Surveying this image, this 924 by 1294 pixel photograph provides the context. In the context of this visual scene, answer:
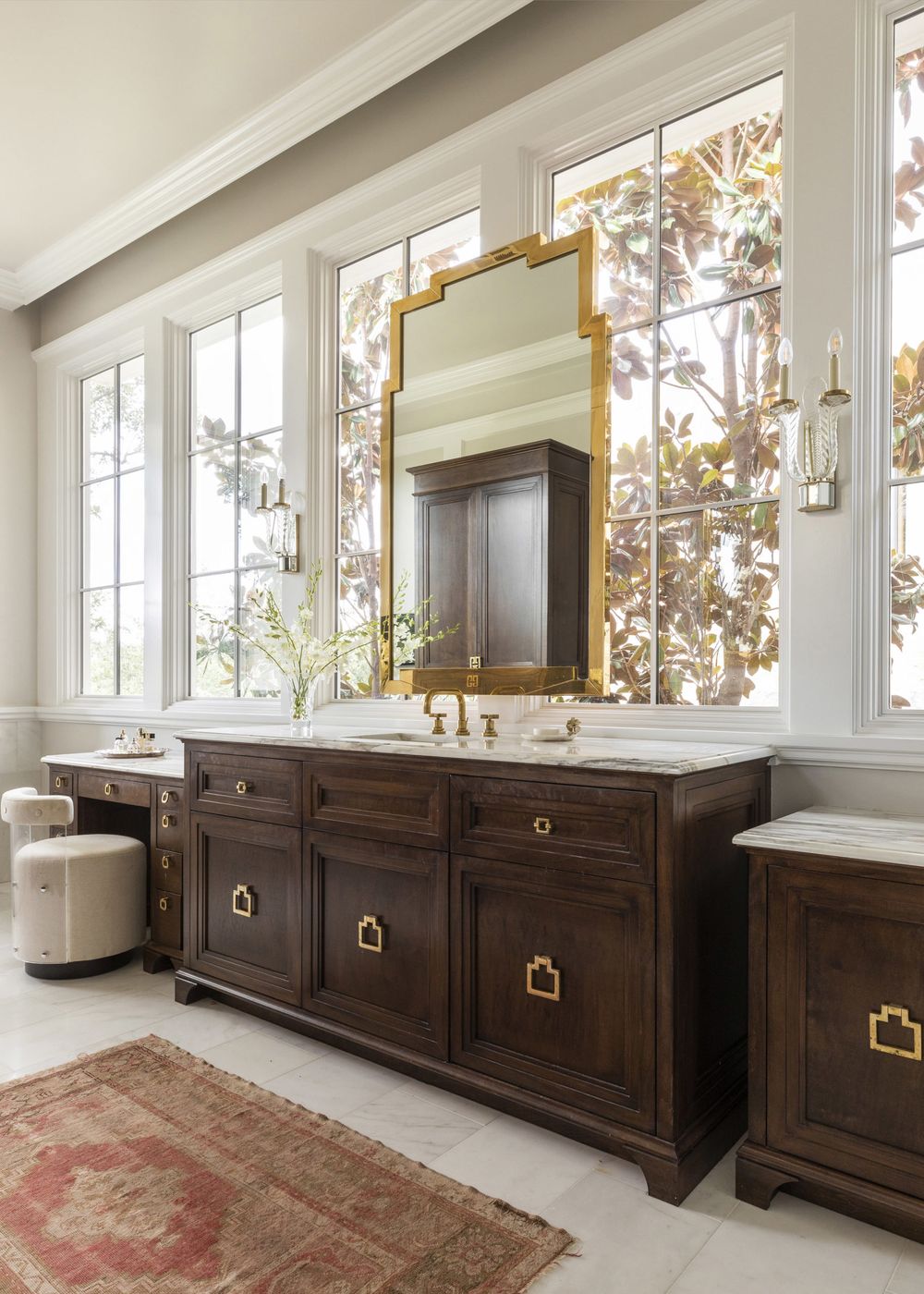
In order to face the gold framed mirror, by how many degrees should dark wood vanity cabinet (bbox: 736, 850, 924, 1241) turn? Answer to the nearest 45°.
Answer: approximately 90° to its right

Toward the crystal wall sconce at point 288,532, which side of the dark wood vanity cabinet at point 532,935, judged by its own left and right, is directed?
right

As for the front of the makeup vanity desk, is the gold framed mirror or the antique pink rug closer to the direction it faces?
the antique pink rug

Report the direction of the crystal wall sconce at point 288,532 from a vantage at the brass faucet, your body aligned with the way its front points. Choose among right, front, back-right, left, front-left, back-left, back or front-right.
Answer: right

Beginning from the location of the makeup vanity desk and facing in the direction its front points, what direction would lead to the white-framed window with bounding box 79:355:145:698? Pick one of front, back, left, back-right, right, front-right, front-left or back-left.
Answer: back-right

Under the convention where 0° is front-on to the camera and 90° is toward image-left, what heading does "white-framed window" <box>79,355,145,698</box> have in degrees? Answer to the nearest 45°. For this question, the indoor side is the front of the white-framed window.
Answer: approximately 45°

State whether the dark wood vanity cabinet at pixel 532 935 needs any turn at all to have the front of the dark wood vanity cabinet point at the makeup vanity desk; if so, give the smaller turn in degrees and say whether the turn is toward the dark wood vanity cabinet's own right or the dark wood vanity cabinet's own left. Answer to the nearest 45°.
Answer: approximately 90° to the dark wood vanity cabinet's own right

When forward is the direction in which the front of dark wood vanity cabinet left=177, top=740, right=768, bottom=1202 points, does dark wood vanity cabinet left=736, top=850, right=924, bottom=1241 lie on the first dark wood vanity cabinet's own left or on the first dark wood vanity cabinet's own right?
on the first dark wood vanity cabinet's own left

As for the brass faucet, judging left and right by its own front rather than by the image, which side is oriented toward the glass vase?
right

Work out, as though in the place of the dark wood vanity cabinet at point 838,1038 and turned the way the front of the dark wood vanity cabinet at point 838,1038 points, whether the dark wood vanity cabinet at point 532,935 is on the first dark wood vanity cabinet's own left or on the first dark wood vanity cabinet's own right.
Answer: on the first dark wood vanity cabinet's own right
